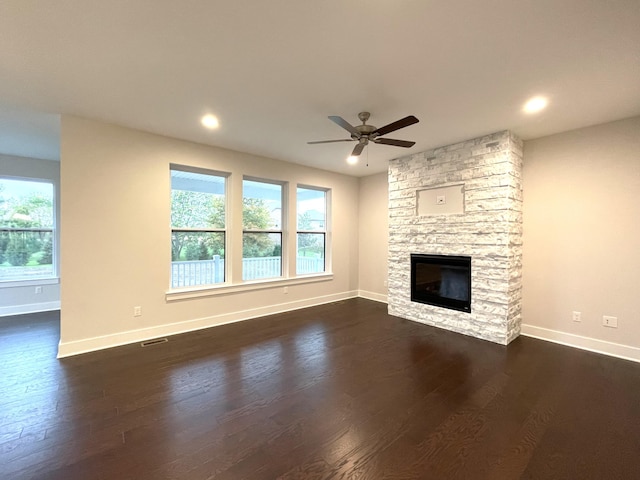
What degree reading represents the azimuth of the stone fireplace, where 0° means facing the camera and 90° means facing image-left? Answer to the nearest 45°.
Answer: approximately 45°

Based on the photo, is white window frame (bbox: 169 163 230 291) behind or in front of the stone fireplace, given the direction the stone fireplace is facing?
in front

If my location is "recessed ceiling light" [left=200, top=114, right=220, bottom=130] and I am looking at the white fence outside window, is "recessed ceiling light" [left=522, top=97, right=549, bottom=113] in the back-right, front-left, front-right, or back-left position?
back-right

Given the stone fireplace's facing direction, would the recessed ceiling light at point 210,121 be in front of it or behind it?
in front
